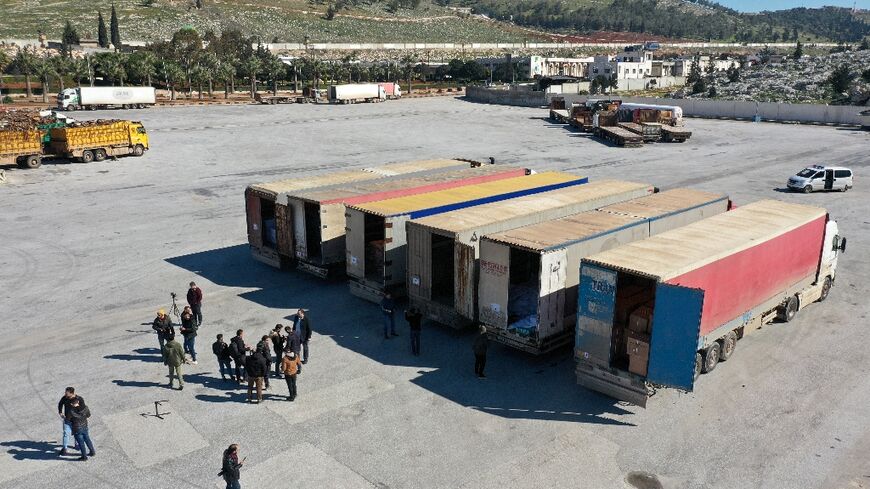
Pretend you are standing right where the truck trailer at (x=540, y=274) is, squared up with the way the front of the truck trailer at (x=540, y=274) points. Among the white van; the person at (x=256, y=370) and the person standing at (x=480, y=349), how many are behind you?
2

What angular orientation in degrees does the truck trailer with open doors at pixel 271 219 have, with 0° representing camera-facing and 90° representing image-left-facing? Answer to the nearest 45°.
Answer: approximately 225°

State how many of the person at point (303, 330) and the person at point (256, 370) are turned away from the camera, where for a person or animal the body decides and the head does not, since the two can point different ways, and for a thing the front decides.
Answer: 1

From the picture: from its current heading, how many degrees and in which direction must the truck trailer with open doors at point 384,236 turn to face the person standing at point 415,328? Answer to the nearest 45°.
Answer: approximately 135° to its right

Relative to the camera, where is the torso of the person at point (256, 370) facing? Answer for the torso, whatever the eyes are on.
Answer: away from the camera

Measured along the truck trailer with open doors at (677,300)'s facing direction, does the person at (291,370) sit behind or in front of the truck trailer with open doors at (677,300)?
behind

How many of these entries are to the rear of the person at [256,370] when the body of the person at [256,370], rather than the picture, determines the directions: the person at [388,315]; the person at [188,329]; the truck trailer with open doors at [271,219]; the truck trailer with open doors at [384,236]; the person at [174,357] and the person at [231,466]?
1

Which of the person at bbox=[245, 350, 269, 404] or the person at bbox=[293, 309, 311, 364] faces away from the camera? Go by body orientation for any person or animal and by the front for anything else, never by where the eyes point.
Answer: the person at bbox=[245, 350, 269, 404]

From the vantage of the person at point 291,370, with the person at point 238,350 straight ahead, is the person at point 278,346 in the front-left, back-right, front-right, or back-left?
front-right

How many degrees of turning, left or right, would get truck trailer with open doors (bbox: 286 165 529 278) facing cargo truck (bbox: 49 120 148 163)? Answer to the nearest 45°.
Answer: approximately 90° to its left

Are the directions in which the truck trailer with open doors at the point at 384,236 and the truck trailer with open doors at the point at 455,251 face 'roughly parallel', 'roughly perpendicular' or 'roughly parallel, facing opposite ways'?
roughly parallel

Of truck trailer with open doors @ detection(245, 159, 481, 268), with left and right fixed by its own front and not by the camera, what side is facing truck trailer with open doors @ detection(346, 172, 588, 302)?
right

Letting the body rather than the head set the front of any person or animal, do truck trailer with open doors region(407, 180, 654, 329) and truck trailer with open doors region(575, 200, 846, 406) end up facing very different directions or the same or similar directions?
same or similar directions

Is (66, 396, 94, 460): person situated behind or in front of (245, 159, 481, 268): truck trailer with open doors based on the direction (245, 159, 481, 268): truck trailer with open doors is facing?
behind

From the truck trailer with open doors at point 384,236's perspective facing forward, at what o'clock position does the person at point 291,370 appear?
The person is roughly at 5 o'clock from the truck trailer with open doors.

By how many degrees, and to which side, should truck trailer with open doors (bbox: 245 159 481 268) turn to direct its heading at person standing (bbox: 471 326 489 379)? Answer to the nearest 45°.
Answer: approximately 90° to its right

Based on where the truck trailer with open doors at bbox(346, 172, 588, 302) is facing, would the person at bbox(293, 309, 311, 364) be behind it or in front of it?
behind

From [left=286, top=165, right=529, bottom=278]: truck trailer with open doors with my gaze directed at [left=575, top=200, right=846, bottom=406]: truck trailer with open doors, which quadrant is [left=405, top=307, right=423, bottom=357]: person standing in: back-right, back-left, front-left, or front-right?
front-right

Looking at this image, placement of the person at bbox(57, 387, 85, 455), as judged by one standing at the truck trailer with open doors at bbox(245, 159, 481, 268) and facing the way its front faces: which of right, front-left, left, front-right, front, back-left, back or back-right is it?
back-right

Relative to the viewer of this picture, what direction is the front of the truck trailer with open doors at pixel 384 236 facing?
facing away from the viewer and to the right of the viewer
